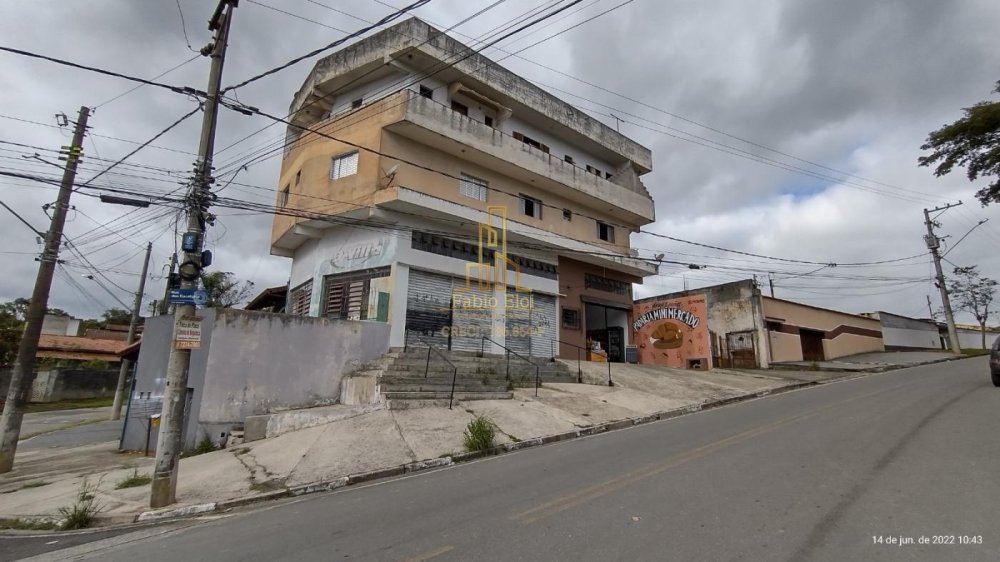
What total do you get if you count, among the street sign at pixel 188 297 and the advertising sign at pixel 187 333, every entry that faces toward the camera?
2

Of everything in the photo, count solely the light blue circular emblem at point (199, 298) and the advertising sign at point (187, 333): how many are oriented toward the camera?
2

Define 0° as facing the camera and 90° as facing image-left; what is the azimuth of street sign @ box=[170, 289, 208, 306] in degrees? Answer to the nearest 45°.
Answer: approximately 0°

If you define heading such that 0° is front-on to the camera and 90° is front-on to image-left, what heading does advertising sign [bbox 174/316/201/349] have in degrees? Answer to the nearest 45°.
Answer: approximately 0°

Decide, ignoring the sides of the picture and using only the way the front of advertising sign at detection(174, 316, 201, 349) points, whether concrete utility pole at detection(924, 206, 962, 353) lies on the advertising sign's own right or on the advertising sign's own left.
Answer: on the advertising sign's own left

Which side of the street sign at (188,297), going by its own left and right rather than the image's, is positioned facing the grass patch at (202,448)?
back
